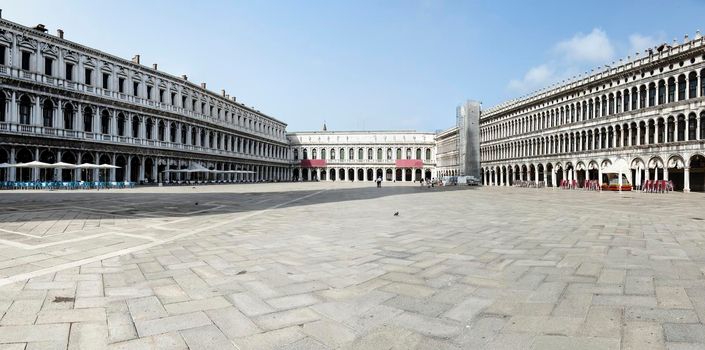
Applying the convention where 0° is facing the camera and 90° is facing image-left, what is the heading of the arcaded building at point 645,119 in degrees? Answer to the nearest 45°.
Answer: approximately 45°

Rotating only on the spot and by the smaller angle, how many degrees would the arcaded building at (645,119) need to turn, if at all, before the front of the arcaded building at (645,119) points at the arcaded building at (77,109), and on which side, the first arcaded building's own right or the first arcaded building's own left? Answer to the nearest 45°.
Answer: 0° — it already faces it

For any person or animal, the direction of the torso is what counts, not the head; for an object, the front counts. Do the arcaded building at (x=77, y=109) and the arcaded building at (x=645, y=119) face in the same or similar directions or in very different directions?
very different directions

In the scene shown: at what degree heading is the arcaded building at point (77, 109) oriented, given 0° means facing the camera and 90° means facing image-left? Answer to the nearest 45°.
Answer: approximately 315°

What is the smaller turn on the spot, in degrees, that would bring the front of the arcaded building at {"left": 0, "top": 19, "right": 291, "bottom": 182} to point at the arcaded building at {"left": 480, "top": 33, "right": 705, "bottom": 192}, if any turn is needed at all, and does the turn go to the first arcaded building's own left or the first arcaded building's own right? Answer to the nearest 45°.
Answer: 0° — it already faces it
